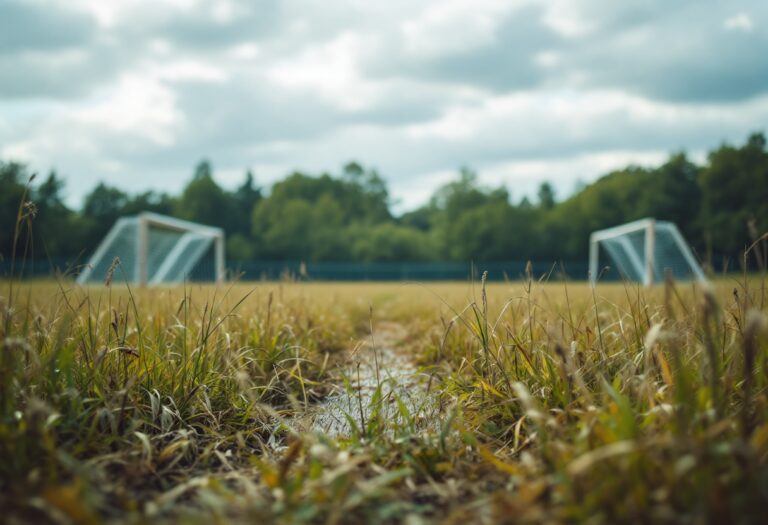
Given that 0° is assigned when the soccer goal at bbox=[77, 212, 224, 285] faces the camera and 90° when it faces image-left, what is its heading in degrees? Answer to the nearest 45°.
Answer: approximately 315°

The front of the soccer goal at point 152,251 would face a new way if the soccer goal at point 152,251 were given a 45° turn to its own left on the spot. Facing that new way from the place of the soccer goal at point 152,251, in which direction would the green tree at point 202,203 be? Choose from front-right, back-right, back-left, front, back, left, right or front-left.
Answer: left

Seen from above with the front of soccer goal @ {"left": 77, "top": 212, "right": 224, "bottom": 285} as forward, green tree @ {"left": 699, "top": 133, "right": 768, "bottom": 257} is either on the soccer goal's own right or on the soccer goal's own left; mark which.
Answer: on the soccer goal's own left
